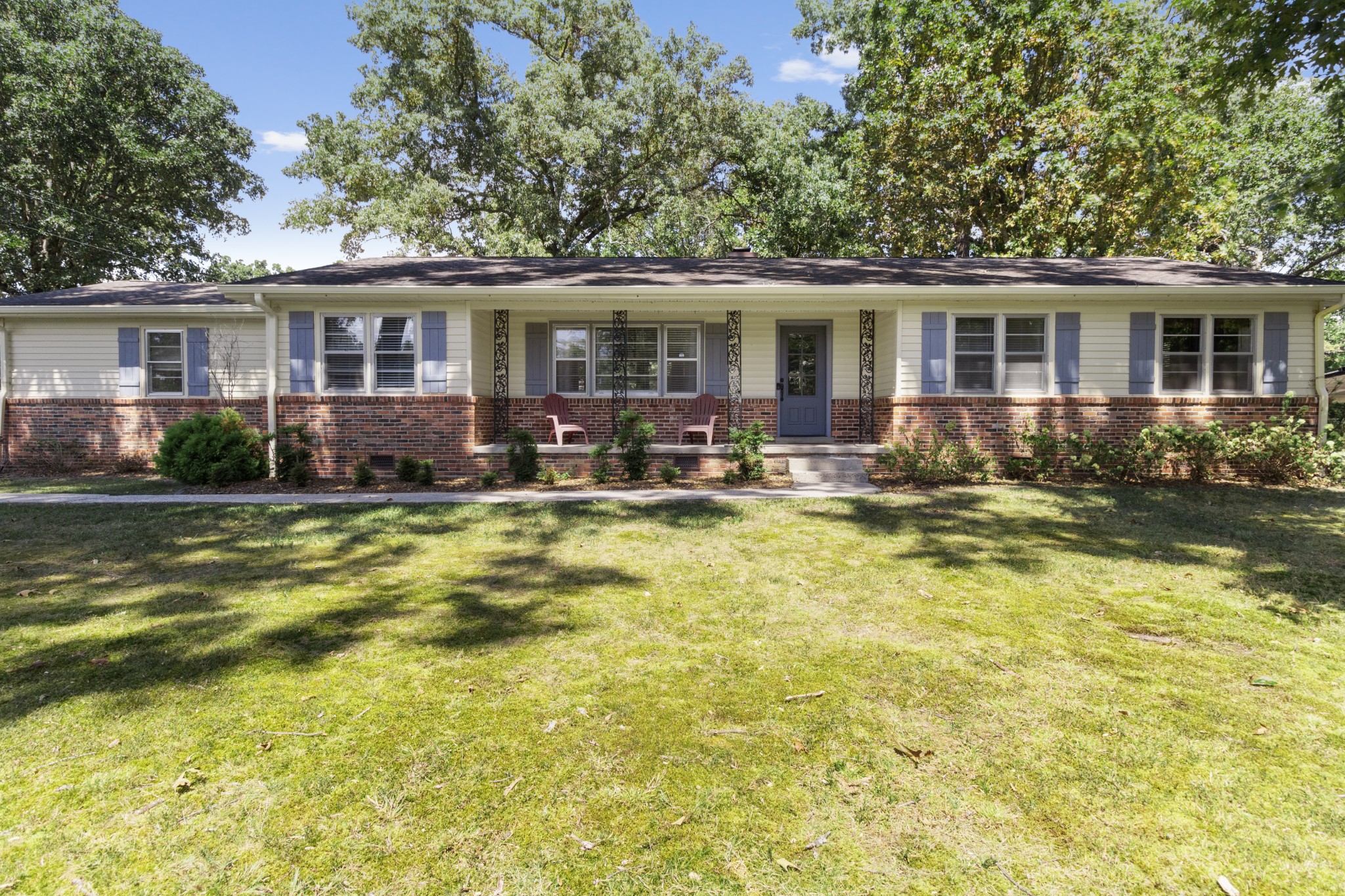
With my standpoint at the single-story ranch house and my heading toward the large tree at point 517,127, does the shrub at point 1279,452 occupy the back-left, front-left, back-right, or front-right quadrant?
back-right

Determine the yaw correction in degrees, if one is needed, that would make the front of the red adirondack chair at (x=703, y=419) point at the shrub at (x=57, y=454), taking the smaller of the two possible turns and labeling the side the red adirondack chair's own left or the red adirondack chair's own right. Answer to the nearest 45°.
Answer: approximately 45° to the red adirondack chair's own right

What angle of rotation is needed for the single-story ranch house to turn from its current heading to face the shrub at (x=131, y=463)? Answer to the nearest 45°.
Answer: approximately 90° to its right

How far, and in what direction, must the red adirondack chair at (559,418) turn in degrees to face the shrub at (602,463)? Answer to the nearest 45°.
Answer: approximately 45° to its right

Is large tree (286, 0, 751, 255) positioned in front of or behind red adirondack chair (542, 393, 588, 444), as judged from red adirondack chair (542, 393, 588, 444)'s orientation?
behind

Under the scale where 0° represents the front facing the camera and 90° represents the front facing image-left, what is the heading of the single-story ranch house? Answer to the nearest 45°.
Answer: approximately 0°

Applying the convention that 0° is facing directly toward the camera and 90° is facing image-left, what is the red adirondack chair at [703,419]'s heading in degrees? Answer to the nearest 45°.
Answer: approximately 45°

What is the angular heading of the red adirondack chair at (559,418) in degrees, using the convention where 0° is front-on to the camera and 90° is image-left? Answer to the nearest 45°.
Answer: approximately 315°

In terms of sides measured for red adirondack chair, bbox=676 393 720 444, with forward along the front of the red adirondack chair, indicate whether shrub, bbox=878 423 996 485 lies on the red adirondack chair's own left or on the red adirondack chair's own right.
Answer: on the red adirondack chair's own left

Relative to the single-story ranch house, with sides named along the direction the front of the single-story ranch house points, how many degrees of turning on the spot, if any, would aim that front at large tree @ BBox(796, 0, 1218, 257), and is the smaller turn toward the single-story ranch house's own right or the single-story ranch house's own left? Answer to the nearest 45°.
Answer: approximately 135° to the single-story ranch house's own left

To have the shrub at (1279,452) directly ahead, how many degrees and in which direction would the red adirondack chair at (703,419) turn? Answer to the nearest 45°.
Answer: approximately 135° to its left

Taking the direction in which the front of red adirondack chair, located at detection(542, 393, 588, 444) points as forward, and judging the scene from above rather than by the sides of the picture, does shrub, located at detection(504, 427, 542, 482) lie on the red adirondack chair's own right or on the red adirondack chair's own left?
on the red adirondack chair's own right
